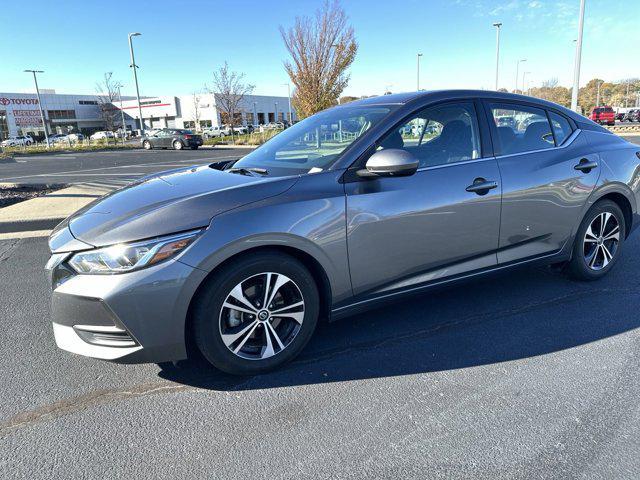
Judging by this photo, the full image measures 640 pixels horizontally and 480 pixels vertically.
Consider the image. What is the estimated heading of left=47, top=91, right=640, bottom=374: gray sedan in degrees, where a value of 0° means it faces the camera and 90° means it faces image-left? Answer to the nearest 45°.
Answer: approximately 45°

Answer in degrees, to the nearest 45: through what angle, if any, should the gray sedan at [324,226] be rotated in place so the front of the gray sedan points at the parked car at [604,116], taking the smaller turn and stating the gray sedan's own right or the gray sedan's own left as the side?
approximately 180°

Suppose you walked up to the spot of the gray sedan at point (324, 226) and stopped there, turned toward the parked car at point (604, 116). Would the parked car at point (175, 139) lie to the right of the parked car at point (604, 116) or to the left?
left

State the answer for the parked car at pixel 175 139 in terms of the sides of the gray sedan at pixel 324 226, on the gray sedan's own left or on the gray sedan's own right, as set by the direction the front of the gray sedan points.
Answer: on the gray sedan's own right
